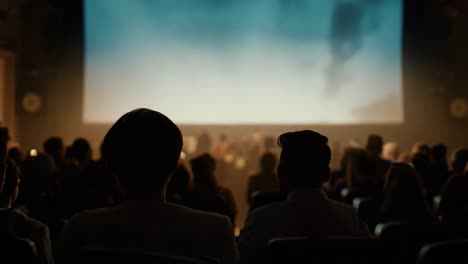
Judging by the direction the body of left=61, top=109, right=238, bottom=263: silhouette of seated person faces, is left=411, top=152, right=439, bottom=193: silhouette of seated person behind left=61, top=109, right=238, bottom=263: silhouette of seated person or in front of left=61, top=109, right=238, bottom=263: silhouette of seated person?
in front

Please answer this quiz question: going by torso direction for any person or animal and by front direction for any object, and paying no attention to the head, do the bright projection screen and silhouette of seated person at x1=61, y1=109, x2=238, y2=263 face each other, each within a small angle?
yes

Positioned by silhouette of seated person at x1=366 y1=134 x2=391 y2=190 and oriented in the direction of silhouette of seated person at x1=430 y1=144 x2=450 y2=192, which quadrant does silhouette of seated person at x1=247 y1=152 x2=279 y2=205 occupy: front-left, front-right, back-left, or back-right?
back-right

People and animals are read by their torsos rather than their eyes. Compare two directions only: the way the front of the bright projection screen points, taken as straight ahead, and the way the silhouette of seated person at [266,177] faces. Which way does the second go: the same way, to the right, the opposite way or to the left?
the opposite way

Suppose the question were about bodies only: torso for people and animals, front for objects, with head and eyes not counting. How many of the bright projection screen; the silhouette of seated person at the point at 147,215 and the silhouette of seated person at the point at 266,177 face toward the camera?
1

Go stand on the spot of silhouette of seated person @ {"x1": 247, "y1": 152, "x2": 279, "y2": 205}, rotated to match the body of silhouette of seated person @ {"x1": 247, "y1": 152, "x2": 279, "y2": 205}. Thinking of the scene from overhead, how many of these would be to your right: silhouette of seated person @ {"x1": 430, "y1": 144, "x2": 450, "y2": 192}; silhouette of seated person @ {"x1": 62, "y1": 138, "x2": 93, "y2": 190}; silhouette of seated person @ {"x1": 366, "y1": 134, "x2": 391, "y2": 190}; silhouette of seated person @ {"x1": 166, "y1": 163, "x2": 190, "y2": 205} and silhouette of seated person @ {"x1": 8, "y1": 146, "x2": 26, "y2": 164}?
2

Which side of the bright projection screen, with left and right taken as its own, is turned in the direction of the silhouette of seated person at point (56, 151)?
front

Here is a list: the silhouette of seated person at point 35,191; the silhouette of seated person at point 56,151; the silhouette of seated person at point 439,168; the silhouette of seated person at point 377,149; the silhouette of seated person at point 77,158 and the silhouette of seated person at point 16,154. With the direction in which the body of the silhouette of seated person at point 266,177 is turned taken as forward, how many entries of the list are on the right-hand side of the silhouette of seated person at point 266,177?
2

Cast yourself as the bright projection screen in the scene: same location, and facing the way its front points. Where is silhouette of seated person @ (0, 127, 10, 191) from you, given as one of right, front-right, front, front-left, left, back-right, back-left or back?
front

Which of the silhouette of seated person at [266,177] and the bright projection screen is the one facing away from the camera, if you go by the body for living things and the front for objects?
the silhouette of seated person

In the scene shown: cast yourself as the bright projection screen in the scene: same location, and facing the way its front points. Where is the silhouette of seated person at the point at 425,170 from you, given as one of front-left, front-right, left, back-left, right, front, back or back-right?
front

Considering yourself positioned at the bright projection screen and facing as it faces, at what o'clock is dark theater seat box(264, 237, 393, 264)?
The dark theater seat is roughly at 12 o'clock from the bright projection screen.

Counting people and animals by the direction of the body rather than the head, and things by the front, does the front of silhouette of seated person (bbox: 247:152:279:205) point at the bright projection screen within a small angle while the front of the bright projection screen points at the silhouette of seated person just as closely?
yes

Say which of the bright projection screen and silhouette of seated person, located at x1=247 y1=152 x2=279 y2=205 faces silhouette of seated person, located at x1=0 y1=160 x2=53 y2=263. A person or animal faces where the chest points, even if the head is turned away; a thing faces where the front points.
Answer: the bright projection screen

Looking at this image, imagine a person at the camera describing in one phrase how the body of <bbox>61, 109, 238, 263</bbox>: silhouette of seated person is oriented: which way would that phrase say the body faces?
away from the camera

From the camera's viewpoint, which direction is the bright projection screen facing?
toward the camera

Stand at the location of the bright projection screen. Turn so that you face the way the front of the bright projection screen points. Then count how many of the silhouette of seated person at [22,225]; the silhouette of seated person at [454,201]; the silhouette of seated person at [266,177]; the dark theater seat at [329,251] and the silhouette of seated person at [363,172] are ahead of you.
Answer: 5

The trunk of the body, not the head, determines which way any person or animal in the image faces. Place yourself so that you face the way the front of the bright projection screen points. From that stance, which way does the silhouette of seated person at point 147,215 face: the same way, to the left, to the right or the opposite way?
the opposite way

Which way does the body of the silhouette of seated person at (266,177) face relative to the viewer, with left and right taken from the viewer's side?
facing away from the viewer
